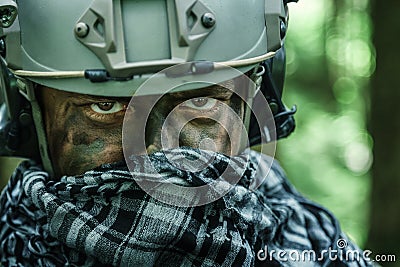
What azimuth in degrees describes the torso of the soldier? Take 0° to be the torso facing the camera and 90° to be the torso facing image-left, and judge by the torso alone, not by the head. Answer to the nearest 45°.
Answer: approximately 0°
